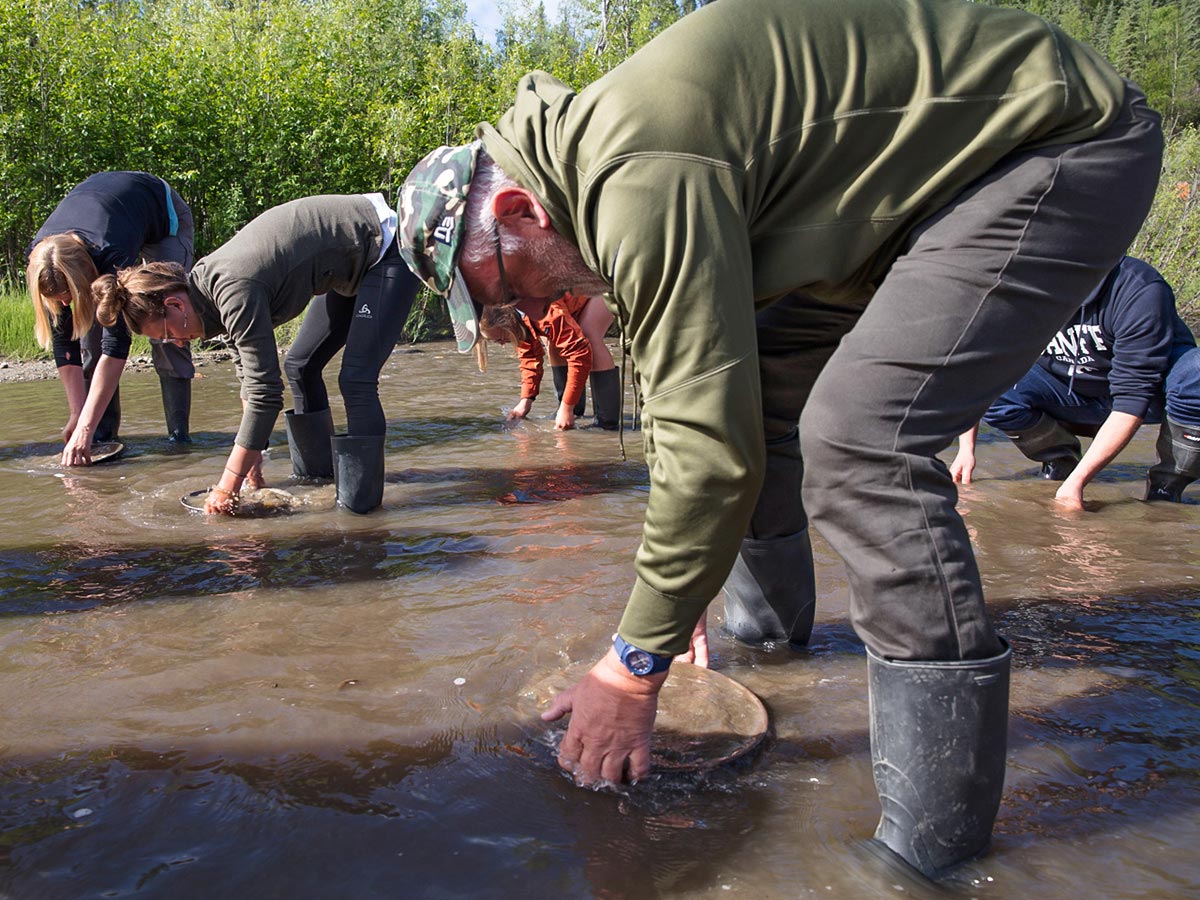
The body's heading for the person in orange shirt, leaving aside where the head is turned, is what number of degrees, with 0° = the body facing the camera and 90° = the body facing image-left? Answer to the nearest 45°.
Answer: approximately 45°

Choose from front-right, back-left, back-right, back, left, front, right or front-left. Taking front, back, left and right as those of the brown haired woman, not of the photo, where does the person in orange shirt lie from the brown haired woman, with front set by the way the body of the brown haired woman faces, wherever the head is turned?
back-right

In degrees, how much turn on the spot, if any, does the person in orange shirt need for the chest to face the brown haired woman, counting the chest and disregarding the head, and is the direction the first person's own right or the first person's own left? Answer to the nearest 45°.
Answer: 0° — they already face them

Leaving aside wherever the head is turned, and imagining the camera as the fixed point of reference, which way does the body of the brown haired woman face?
to the viewer's left

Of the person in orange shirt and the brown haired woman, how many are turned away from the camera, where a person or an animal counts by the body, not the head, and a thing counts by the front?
0
